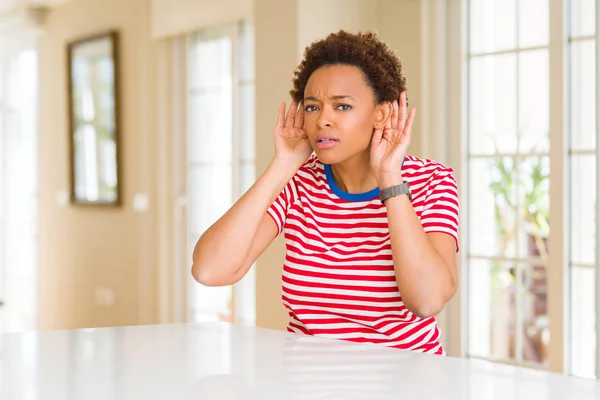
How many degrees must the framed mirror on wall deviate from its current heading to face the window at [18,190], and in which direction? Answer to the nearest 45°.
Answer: approximately 90° to its right

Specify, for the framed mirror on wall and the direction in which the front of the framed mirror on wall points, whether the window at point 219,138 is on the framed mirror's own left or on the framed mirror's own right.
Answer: on the framed mirror's own left
